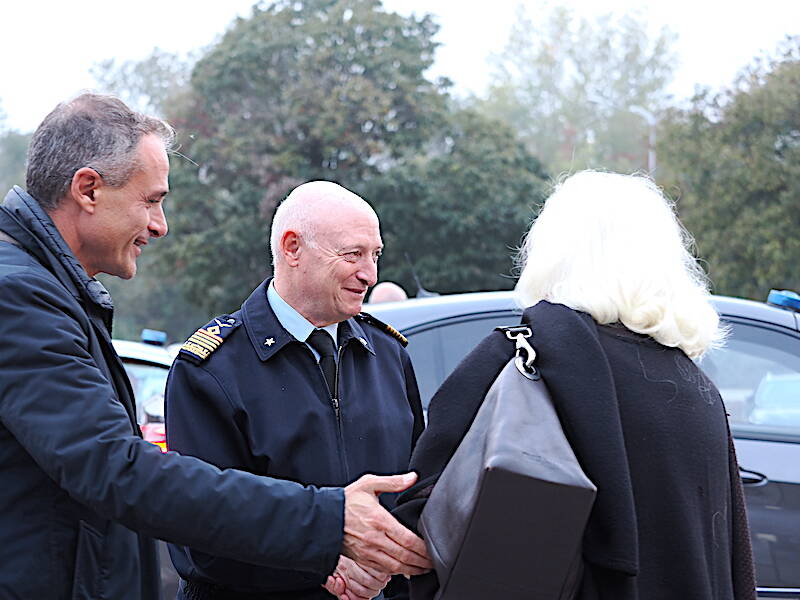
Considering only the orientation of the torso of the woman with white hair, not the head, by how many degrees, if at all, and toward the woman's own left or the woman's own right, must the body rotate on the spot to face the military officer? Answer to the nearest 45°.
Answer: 0° — they already face them

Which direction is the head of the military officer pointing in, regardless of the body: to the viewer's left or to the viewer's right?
to the viewer's right

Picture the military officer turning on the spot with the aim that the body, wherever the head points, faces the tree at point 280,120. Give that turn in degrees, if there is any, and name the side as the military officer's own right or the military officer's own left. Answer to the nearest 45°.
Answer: approximately 135° to the military officer's own left

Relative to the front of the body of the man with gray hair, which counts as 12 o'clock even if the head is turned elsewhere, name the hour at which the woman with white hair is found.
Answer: The woman with white hair is roughly at 12 o'clock from the man with gray hair.

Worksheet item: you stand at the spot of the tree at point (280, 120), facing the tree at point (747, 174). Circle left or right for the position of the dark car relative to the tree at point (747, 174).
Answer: right

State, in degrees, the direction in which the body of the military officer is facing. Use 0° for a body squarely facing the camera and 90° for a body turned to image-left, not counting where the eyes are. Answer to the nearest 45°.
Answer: approximately 315°

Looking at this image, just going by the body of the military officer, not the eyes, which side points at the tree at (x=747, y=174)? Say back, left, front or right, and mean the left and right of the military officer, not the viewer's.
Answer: left

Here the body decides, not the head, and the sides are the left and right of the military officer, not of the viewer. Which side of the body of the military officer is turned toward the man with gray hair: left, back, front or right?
right

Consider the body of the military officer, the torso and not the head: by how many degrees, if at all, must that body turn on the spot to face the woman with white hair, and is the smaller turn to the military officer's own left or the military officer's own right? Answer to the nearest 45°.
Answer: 0° — they already face them

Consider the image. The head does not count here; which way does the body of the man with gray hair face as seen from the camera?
to the viewer's right

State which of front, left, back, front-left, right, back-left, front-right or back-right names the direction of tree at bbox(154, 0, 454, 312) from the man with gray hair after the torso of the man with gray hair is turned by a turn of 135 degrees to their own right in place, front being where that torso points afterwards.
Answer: back-right

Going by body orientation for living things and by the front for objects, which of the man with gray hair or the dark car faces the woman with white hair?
the man with gray hair

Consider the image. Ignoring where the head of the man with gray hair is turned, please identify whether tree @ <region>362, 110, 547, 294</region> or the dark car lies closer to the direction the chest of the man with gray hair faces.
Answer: the dark car
